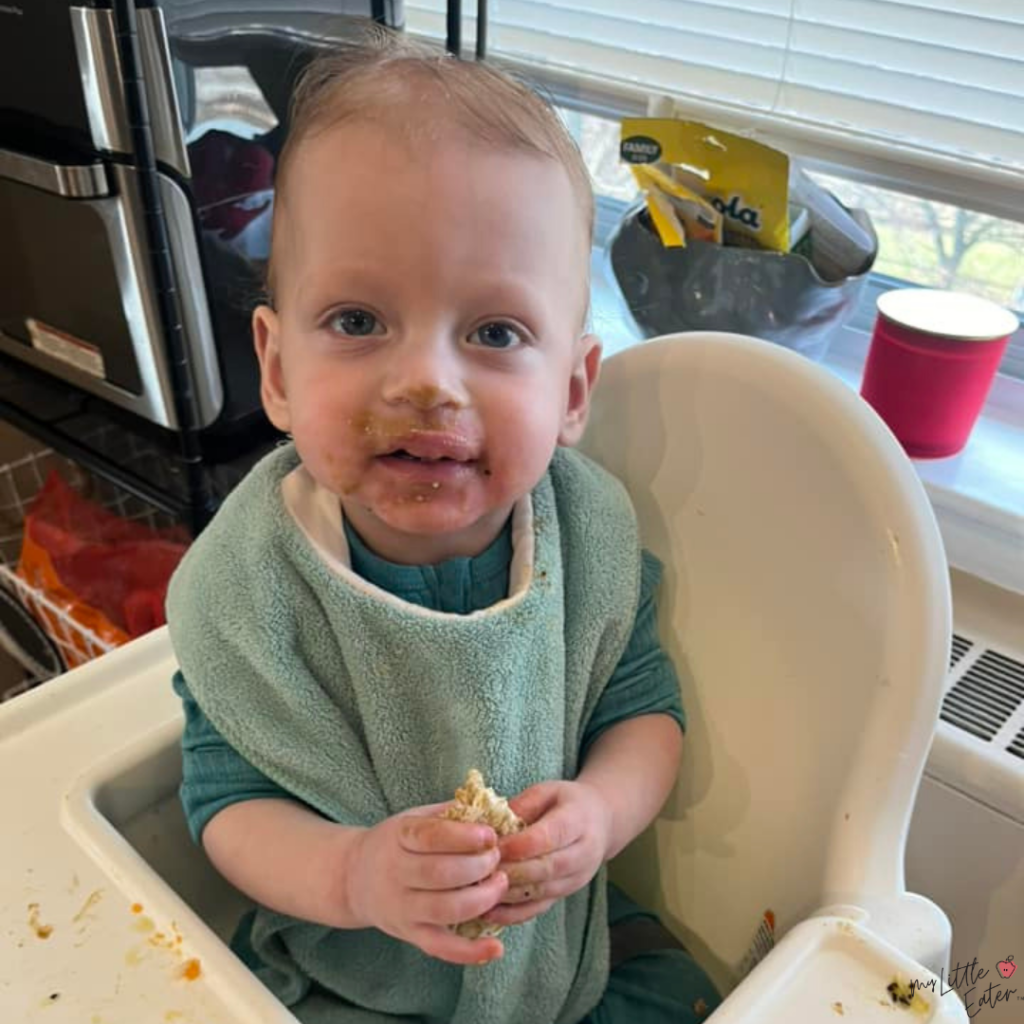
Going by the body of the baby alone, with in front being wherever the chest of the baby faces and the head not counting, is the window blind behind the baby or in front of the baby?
behind

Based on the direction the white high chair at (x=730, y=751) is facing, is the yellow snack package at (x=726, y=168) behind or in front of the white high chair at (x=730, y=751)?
behind

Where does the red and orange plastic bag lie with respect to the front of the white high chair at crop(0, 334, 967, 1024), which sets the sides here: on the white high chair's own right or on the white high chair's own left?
on the white high chair's own right

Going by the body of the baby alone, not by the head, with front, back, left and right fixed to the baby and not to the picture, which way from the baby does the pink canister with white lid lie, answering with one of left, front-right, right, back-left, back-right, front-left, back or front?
back-left

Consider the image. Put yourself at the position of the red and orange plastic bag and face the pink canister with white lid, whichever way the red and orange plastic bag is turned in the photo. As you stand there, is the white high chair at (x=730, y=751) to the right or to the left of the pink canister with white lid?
right

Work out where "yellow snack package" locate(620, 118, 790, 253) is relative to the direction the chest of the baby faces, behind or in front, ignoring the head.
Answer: behind

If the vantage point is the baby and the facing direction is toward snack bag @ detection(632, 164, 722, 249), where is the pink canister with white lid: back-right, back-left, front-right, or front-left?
front-right

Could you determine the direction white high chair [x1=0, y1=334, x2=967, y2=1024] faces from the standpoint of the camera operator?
facing the viewer and to the left of the viewer

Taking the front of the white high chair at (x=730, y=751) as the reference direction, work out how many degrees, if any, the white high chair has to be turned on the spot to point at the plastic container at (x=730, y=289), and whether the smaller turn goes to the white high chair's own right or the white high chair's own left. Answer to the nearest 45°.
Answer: approximately 135° to the white high chair's own right

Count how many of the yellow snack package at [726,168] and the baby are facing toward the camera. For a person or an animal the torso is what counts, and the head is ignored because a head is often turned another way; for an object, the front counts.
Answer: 2

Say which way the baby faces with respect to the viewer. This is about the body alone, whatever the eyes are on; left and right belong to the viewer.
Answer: facing the viewer

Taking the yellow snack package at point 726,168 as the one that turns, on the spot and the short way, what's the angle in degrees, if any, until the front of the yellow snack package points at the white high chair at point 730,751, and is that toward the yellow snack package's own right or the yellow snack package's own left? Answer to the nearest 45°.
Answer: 0° — it already faces it
